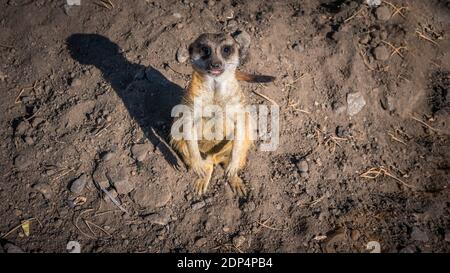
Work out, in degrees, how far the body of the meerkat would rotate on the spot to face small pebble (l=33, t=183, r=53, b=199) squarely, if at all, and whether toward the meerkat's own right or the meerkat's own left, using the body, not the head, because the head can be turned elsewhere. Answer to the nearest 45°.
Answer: approximately 90° to the meerkat's own right

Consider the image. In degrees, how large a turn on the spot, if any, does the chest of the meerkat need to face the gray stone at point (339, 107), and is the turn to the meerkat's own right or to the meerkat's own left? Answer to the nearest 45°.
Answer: approximately 90° to the meerkat's own left

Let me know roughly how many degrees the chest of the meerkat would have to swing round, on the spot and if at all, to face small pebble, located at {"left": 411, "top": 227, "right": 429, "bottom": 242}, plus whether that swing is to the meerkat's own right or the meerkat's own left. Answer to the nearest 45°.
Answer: approximately 45° to the meerkat's own left

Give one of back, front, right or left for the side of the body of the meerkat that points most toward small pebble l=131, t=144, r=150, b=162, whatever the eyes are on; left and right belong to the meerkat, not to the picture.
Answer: right

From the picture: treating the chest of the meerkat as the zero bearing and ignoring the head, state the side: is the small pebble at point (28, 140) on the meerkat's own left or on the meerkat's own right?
on the meerkat's own right

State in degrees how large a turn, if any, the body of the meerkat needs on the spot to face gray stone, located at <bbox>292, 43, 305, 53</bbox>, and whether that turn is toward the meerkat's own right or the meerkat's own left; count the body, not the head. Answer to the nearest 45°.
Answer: approximately 135° to the meerkat's own left

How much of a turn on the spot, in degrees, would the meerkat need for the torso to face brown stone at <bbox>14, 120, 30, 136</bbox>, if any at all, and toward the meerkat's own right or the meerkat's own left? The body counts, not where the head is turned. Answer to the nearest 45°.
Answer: approximately 90° to the meerkat's own right

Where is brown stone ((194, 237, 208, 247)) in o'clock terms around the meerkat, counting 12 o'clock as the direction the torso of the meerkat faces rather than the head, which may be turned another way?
The brown stone is roughly at 1 o'clock from the meerkat.

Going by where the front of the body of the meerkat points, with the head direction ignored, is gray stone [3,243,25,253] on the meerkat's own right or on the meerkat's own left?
on the meerkat's own right

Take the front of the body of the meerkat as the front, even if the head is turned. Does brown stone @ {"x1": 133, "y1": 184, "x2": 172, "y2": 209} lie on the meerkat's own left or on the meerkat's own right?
on the meerkat's own right

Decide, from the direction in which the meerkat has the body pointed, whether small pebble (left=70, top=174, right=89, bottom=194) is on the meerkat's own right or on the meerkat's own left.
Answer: on the meerkat's own right

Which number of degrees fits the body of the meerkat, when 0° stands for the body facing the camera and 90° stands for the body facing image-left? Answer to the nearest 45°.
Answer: approximately 0°
